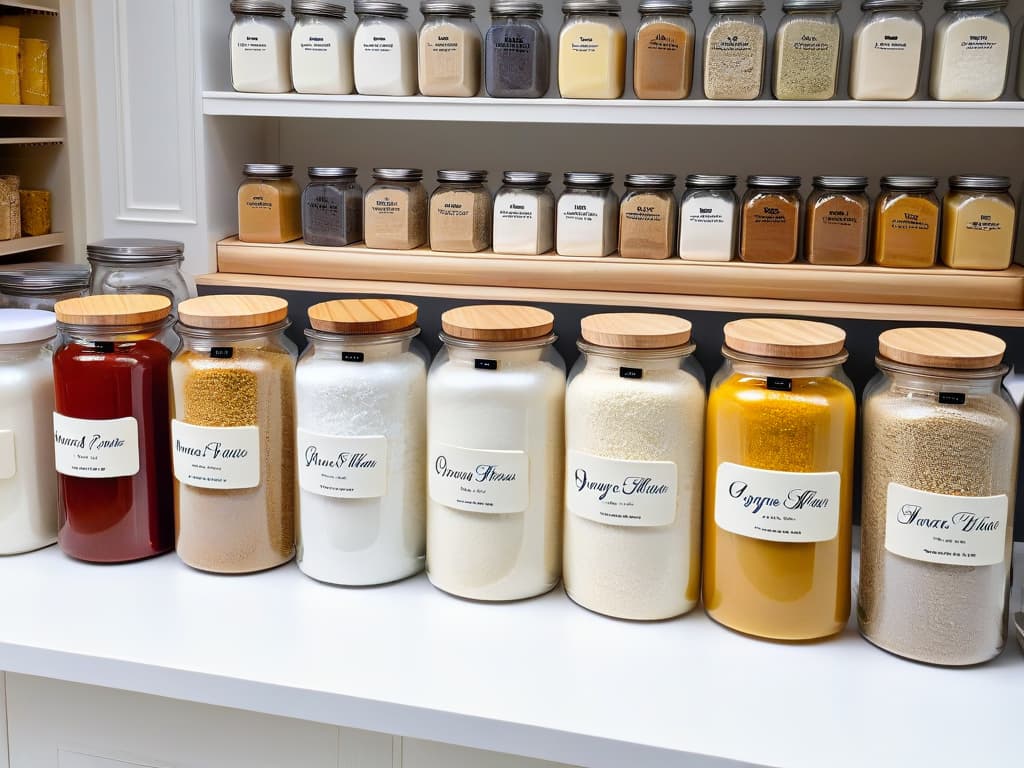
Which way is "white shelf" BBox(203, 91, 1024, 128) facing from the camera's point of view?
toward the camera

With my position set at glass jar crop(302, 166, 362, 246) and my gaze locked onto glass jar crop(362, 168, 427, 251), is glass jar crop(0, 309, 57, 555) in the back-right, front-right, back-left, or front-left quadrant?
back-right
